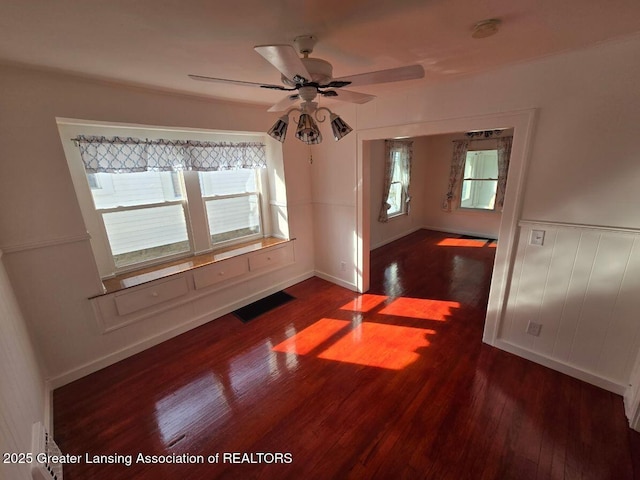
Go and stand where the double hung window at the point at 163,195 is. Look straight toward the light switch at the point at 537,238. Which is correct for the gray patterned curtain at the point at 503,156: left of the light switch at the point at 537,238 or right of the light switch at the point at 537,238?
left

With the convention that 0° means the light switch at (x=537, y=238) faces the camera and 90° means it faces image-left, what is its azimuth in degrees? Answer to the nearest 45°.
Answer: approximately 0°

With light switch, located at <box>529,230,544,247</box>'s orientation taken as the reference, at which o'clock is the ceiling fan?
The ceiling fan is roughly at 1 o'clock from the light switch.

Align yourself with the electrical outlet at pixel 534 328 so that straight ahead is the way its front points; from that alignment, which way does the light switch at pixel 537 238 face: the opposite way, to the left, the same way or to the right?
the same way

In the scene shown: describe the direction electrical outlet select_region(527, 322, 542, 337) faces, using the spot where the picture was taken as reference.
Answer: facing the viewer

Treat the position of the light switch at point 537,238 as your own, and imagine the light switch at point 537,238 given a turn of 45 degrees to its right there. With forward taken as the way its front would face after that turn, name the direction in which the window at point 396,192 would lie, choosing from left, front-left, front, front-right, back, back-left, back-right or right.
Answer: right

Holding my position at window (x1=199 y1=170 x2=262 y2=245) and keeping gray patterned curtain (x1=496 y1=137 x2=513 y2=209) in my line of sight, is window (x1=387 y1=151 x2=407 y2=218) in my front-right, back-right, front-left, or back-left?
front-left

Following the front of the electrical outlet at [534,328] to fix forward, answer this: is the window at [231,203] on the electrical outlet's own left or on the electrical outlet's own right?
on the electrical outlet's own right

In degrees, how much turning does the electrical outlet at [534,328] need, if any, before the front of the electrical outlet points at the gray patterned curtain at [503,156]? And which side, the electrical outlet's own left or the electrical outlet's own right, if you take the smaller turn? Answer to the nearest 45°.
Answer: approximately 180°
